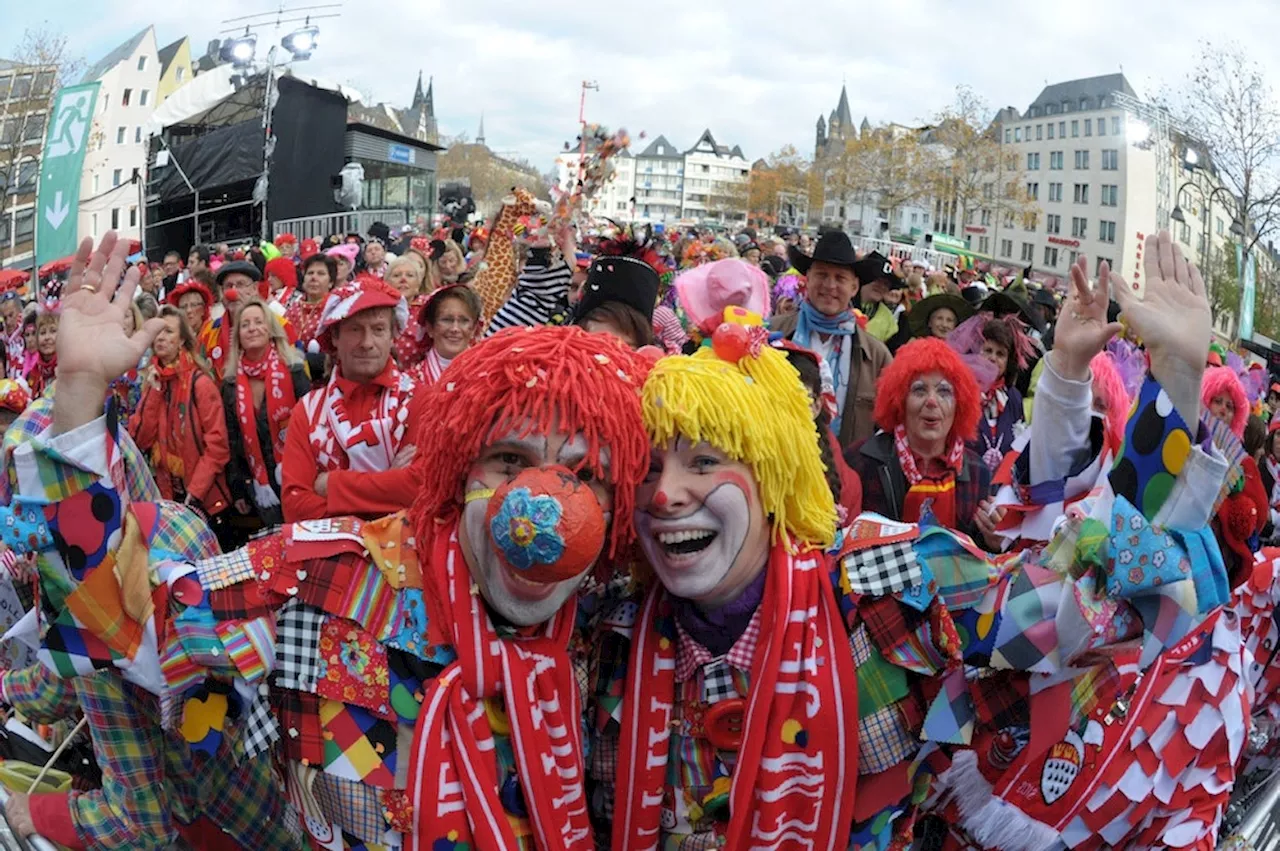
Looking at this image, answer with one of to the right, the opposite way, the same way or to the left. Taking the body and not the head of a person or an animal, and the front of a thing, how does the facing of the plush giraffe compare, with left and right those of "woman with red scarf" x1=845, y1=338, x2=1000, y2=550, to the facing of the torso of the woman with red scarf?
to the left

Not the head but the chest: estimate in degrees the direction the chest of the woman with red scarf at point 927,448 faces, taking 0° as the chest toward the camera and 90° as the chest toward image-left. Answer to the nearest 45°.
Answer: approximately 0°

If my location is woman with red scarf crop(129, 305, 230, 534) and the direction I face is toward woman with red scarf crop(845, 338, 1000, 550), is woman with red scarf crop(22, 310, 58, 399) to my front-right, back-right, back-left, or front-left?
back-left

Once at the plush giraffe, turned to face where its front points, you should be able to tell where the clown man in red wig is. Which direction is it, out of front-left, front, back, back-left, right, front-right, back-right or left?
right

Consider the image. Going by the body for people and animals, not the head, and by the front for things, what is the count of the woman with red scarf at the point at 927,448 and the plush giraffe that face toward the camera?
1

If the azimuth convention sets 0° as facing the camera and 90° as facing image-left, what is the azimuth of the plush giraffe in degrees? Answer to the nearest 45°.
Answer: approximately 270°

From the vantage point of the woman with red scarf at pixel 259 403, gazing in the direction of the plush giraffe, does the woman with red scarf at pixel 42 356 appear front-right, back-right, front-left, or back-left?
back-left

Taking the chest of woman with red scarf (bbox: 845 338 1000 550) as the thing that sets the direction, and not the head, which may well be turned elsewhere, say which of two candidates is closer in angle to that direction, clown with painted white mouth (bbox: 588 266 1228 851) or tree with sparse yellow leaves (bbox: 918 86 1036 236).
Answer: the clown with painted white mouth
